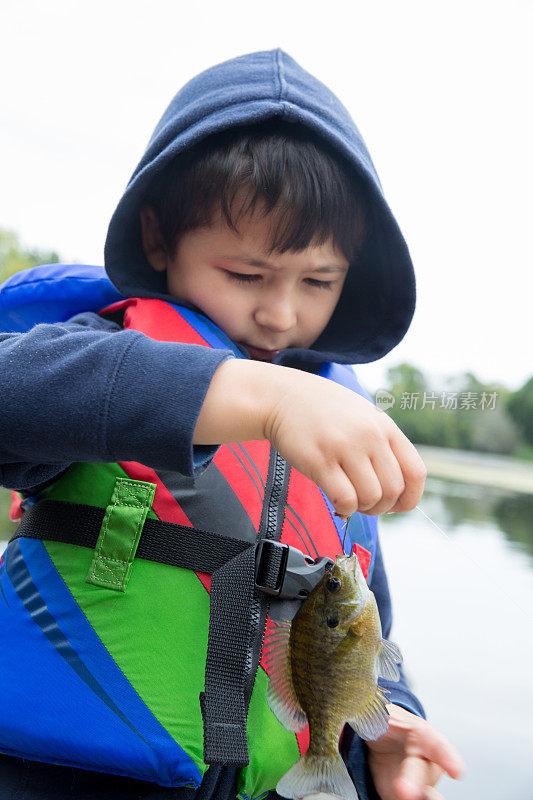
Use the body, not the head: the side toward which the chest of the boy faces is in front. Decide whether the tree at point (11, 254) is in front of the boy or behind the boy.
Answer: behind

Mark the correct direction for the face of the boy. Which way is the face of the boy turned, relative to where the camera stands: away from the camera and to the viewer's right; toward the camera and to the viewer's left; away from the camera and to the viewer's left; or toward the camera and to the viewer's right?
toward the camera and to the viewer's right

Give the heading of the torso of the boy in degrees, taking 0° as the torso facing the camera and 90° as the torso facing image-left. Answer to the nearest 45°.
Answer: approximately 315°
